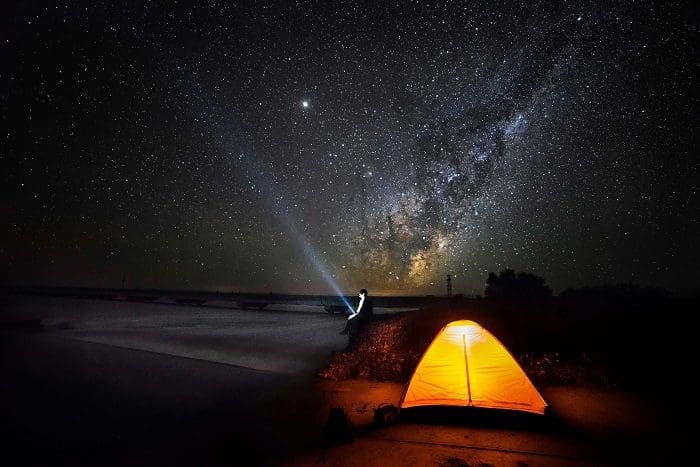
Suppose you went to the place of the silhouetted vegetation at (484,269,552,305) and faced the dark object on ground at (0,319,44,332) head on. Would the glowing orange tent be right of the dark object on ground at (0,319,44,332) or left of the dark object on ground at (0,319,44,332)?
left

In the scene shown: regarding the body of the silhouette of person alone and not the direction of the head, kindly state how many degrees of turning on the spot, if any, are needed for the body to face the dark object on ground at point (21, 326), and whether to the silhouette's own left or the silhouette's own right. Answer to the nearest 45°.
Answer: approximately 45° to the silhouette's own right

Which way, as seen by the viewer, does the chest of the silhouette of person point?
to the viewer's left

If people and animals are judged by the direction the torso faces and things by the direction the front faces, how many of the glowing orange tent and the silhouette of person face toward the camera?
1

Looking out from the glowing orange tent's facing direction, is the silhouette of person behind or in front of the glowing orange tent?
behind

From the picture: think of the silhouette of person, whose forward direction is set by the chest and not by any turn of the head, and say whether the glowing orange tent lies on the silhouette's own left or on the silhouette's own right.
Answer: on the silhouette's own left

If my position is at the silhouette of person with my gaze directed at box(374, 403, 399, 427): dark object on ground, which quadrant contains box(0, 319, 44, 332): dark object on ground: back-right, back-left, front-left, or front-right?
back-right

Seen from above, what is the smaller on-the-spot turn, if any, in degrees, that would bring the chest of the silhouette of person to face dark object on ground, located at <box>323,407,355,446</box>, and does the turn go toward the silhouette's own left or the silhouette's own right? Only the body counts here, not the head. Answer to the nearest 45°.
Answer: approximately 90° to the silhouette's own left

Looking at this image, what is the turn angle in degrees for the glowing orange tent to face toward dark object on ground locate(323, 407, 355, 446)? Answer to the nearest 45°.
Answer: approximately 45° to its right

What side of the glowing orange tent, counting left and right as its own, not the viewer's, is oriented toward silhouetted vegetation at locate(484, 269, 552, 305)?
back

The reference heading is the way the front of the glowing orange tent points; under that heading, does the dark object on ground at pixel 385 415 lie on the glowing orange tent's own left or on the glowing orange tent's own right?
on the glowing orange tent's own right

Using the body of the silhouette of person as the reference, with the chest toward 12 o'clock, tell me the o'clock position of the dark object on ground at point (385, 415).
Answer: The dark object on ground is roughly at 9 o'clock from the silhouette of person.

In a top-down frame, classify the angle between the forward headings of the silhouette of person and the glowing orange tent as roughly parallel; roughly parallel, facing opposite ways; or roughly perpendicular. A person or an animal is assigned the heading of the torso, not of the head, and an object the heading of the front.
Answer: roughly perpendicular
